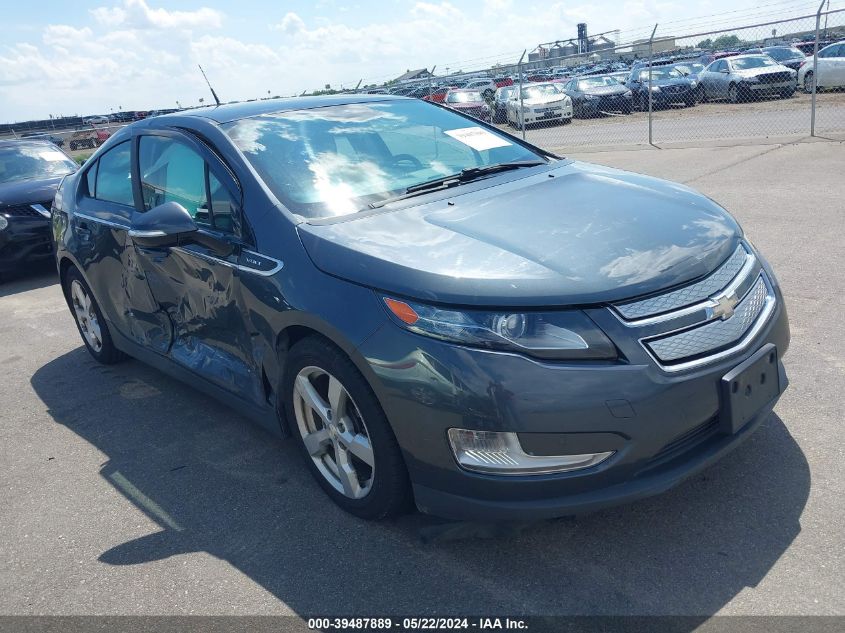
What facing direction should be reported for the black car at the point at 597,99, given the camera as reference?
facing the viewer and to the right of the viewer

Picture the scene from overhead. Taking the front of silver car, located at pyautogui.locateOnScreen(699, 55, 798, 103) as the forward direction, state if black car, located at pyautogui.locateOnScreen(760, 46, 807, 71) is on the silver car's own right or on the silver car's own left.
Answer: on the silver car's own left

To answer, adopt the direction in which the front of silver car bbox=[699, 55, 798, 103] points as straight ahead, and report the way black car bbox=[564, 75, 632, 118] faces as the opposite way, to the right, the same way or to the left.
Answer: the same way

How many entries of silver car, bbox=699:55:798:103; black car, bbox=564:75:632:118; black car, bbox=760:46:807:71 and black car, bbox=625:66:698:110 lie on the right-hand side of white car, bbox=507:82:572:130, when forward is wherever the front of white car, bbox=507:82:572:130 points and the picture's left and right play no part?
0

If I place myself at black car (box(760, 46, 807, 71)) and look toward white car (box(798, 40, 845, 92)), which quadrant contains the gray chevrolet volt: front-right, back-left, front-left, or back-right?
front-right

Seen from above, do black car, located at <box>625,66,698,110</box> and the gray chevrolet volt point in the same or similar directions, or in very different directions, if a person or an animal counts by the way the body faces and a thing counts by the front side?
same or similar directions

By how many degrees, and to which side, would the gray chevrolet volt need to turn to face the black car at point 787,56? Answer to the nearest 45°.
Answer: approximately 90° to its left

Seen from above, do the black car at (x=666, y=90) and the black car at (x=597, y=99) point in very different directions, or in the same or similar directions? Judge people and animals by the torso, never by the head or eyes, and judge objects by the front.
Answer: same or similar directions

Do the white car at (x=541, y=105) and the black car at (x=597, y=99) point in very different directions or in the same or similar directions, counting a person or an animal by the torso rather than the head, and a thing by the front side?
same or similar directions

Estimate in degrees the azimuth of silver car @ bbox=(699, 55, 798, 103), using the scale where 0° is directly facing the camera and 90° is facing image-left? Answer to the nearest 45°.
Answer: approximately 315°

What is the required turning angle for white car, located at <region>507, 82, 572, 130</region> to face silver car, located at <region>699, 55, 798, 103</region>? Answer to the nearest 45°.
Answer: approximately 45° to its left

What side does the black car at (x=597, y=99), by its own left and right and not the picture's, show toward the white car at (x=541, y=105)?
right

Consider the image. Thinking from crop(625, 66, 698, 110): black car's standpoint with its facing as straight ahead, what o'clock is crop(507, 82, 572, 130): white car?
The white car is roughly at 3 o'clock from the black car.

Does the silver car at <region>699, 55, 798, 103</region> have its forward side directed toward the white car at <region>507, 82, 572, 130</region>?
no

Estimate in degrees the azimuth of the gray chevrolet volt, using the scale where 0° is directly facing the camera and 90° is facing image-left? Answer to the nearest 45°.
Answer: approximately 315°

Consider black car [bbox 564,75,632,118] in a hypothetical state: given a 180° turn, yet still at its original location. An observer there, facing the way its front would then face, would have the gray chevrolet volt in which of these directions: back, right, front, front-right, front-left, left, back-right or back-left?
back-left

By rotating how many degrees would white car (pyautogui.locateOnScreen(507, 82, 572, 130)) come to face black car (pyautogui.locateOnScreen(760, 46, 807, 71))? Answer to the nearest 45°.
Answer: approximately 90° to its left

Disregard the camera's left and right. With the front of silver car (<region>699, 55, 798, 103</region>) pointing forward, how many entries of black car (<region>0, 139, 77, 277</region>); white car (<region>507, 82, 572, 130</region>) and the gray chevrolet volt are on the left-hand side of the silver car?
0

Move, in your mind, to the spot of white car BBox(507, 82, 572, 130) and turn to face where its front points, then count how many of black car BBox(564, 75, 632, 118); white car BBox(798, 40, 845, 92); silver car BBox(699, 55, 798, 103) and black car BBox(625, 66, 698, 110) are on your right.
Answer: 0

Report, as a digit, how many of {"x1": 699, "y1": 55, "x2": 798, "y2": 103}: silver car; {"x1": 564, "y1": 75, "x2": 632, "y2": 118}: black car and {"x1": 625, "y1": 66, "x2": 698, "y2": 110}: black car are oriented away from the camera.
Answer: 0

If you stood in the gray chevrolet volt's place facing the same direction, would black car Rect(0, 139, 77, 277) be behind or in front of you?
behind

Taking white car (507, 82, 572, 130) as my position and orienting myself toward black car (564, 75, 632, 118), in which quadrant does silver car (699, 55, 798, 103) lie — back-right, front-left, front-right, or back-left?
front-right
